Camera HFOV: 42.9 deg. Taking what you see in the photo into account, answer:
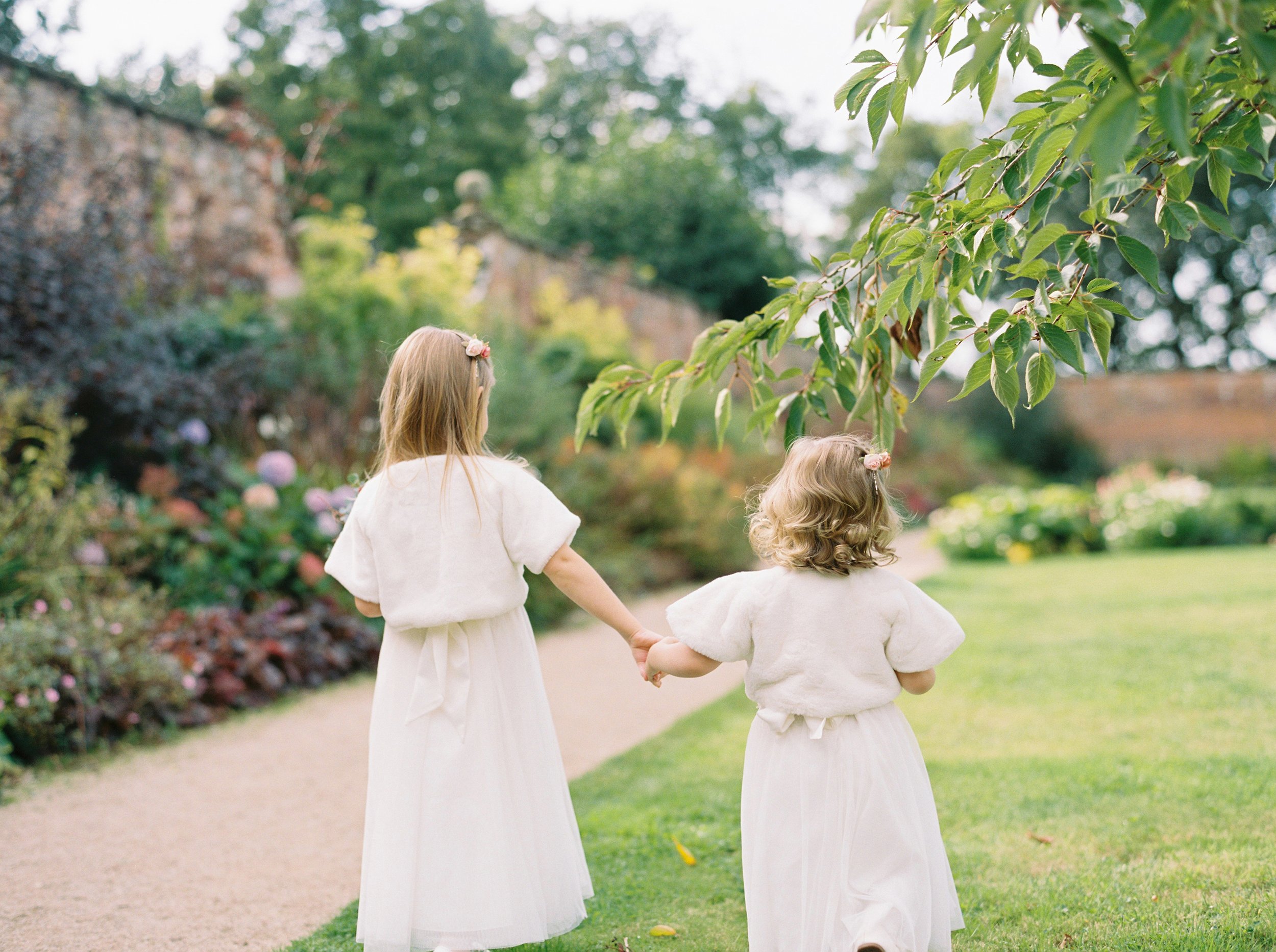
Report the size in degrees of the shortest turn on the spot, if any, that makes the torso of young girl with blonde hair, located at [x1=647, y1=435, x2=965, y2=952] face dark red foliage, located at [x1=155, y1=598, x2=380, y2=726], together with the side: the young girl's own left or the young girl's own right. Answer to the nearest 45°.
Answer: approximately 45° to the young girl's own left

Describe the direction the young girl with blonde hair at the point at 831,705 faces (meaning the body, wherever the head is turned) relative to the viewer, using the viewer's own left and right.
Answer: facing away from the viewer

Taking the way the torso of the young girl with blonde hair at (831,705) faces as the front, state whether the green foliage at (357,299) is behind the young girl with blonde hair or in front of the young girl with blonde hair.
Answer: in front

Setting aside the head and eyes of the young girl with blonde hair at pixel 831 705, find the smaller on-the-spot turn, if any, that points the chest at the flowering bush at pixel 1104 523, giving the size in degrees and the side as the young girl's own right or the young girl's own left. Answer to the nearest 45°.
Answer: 0° — they already face it

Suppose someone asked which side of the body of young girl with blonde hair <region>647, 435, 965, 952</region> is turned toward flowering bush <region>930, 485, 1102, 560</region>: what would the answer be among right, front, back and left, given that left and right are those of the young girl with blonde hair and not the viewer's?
front

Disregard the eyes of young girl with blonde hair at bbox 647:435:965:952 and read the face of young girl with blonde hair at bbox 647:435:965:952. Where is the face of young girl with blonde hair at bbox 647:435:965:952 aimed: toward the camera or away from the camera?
away from the camera

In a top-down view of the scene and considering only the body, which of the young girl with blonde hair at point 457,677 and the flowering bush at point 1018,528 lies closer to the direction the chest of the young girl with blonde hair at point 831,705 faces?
the flowering bush

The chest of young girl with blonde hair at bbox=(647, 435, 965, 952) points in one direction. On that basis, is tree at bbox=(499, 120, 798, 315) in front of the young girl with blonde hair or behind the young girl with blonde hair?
in front
